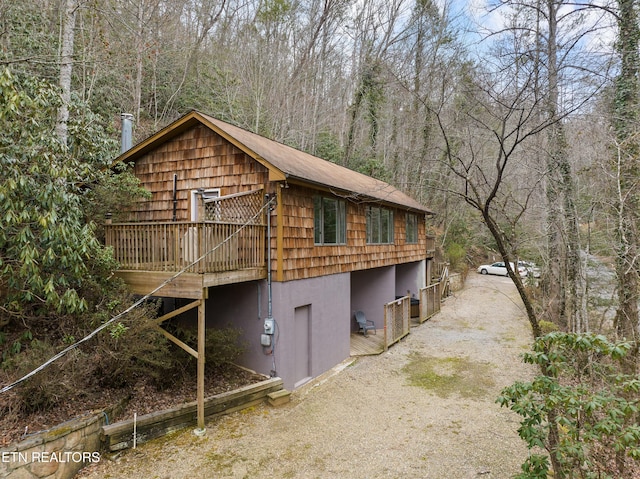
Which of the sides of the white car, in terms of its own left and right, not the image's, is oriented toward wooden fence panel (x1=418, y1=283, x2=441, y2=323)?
left

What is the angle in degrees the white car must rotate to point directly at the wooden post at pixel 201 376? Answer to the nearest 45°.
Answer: approximately 90° to its left

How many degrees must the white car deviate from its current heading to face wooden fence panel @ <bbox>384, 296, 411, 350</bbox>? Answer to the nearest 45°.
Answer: approximately 90° to its left

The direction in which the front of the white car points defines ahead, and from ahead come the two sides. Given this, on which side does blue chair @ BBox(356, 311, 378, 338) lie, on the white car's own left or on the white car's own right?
on the white car's own left

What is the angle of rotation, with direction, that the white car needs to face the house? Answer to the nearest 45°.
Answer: approximately 90° to its left

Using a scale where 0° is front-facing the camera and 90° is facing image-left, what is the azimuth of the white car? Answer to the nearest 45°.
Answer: approximately 90°
